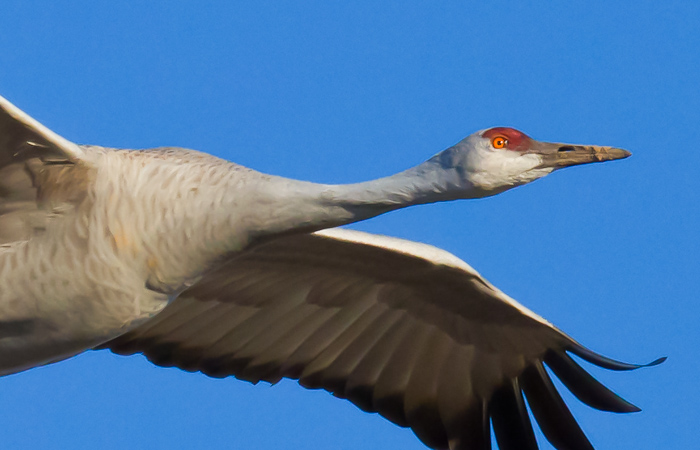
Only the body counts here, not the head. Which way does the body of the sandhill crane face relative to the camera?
to the viewer's right
